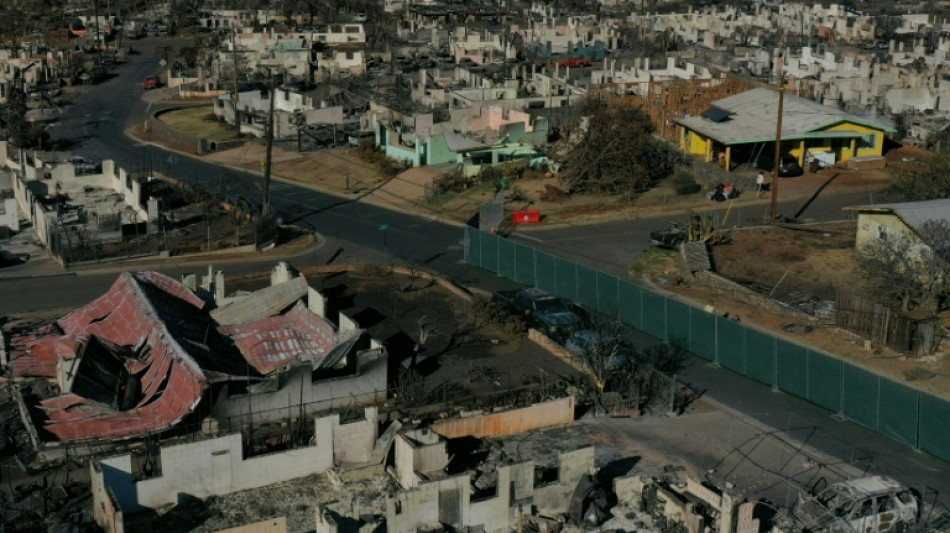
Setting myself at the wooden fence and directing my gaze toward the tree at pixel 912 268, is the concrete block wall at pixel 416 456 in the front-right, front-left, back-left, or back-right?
back-left

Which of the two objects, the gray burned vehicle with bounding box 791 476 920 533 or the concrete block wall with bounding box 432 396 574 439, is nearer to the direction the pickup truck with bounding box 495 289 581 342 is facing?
the gray burned vehicle
